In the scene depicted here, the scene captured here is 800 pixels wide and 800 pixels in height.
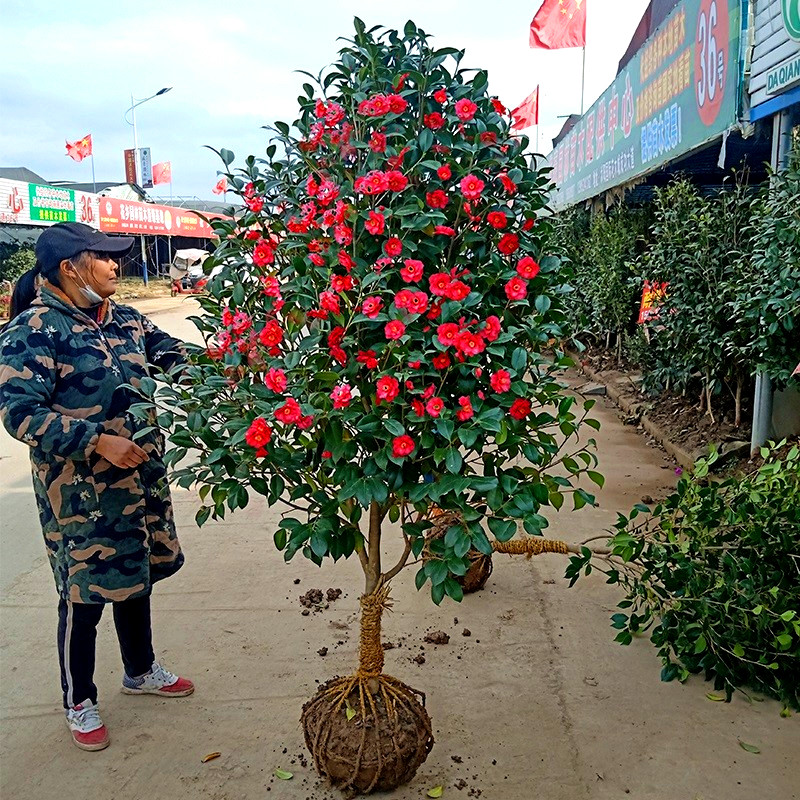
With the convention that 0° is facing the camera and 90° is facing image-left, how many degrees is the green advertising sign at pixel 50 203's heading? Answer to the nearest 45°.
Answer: approximately 315°

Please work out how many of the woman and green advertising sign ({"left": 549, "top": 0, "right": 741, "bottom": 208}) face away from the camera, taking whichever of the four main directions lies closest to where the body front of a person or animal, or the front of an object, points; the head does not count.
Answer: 0

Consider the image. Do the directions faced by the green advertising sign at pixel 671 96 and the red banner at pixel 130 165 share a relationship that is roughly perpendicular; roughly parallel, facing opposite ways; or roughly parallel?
roughly perpendicular

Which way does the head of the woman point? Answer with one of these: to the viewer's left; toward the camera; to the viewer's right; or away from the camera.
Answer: to the viewer's right

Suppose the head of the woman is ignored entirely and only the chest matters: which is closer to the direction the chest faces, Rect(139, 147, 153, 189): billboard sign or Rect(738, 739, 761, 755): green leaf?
the green leaf

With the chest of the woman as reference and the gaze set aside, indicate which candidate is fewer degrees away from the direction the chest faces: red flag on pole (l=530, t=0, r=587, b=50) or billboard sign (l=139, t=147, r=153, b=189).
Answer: the red flag on pole

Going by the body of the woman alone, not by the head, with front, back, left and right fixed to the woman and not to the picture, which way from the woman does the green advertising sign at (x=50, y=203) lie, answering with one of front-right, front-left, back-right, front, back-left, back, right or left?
back-left
